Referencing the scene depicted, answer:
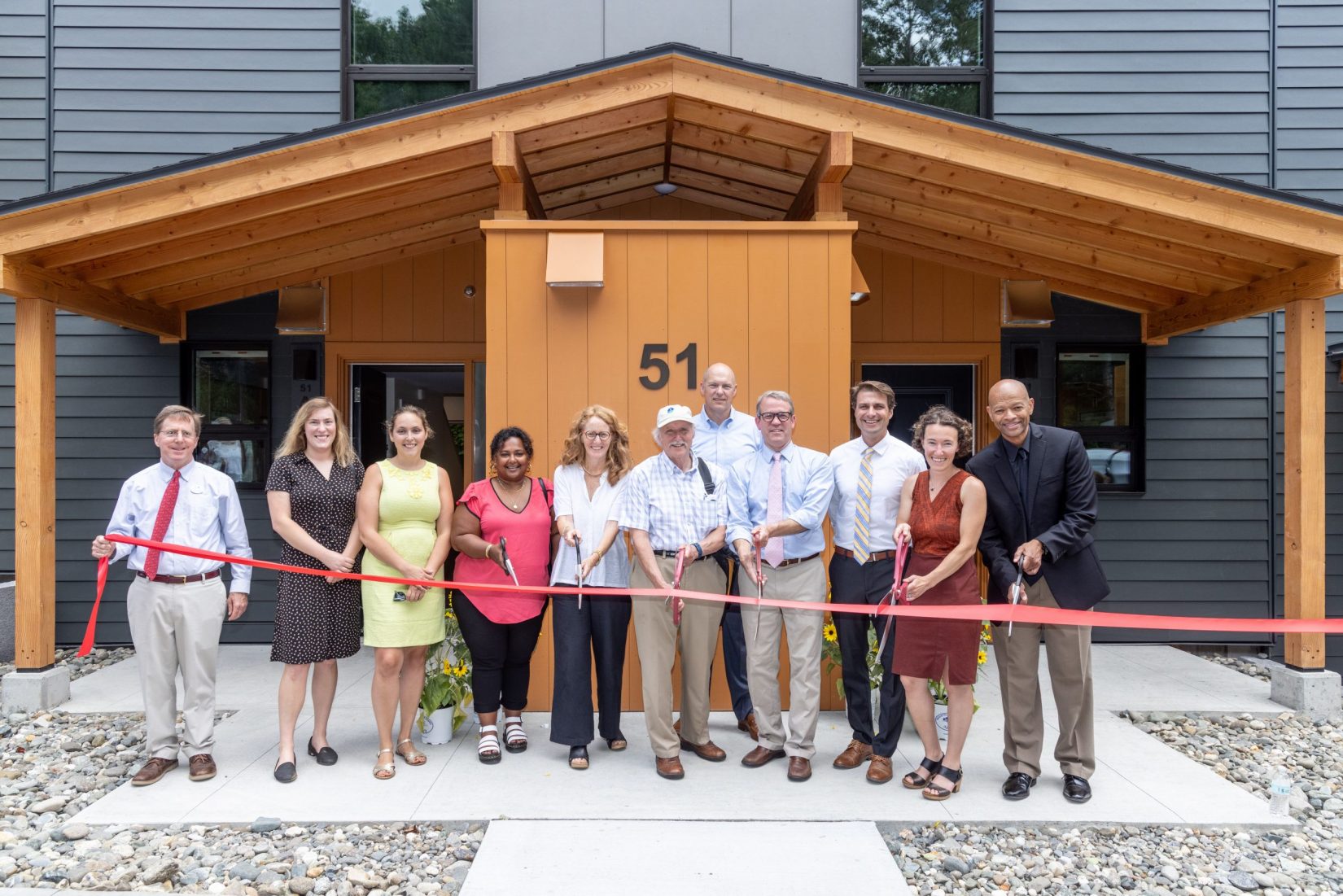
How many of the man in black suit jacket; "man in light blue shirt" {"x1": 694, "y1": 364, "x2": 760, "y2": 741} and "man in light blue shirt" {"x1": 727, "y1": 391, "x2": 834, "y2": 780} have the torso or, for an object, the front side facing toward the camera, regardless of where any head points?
3

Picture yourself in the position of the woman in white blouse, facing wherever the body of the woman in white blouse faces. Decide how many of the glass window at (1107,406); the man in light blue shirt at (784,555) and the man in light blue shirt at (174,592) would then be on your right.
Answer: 1

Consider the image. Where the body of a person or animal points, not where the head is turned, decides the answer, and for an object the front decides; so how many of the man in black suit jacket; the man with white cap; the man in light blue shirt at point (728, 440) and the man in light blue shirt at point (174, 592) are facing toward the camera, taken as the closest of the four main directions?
4

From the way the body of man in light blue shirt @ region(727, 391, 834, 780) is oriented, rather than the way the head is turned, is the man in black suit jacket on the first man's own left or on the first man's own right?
on the first man's own left

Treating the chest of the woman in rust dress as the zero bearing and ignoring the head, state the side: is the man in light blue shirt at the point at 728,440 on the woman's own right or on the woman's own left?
on the woman's own right

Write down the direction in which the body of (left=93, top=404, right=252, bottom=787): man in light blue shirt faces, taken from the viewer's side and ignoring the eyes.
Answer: toward the camera

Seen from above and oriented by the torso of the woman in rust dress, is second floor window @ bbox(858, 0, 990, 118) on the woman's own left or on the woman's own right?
on the woman's own right

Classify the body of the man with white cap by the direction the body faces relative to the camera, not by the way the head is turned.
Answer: toward the camera

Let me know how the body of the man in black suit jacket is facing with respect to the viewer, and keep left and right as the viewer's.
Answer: facing the viewer

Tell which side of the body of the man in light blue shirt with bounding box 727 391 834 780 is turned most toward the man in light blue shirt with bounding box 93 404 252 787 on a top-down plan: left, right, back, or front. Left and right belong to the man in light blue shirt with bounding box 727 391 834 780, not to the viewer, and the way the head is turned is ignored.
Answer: right

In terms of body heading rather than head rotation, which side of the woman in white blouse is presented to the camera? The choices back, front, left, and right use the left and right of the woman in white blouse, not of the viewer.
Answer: front

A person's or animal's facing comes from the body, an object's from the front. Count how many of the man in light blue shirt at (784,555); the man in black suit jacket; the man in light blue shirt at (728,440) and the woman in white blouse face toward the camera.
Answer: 4

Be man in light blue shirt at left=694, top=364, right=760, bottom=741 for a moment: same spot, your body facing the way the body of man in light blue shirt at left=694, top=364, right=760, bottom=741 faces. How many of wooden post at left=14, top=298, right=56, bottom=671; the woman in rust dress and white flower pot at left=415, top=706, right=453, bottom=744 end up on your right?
2

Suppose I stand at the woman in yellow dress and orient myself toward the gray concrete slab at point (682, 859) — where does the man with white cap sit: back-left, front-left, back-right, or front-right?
front-left

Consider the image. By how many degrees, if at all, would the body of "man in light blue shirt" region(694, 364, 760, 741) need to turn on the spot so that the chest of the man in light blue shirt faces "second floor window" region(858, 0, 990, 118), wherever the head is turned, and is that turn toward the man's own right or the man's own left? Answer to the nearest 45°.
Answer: approximately 135° to the man's own left
